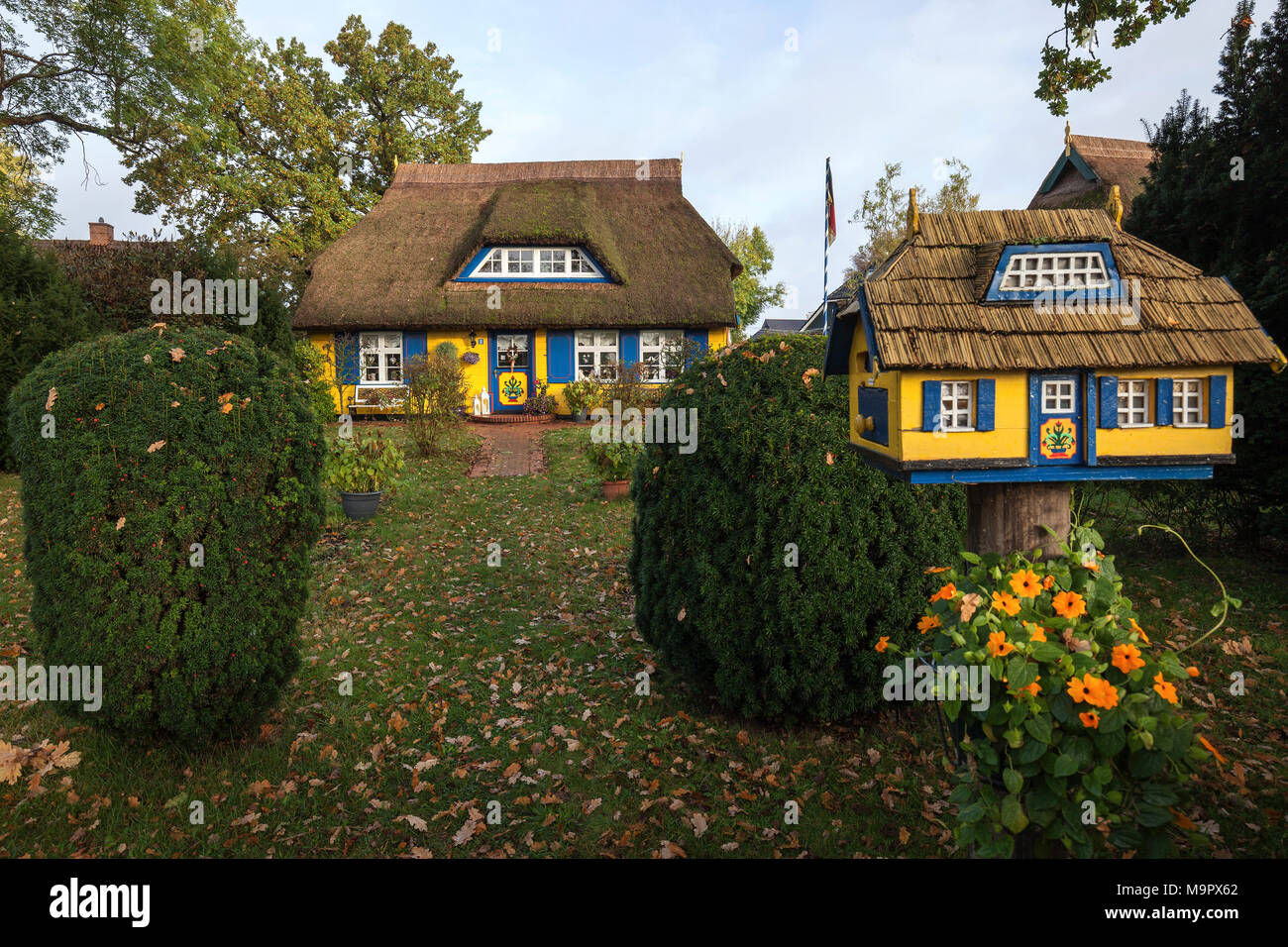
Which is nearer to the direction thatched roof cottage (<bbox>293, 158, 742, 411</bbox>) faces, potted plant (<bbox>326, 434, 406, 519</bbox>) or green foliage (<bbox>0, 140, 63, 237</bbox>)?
the potted plant

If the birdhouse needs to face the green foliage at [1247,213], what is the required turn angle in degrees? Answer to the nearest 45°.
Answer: approximately 180°

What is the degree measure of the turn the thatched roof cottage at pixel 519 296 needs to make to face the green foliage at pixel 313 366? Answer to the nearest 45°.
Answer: approximately 90° to its right

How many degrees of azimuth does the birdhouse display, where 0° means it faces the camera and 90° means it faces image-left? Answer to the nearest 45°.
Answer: approximately 0°

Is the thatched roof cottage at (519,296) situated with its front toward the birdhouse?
yes

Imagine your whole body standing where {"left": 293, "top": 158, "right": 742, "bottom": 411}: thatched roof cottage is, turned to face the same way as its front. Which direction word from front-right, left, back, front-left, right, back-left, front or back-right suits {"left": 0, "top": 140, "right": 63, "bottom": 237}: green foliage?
right

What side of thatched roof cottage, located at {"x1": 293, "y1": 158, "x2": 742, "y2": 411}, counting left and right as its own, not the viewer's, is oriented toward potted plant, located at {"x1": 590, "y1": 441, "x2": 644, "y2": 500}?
front

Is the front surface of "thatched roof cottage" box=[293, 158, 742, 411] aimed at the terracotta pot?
yes

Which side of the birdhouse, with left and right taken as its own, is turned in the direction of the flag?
back

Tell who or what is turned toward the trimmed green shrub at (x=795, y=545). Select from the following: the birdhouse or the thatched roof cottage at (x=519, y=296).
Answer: the thatched roof cottage
